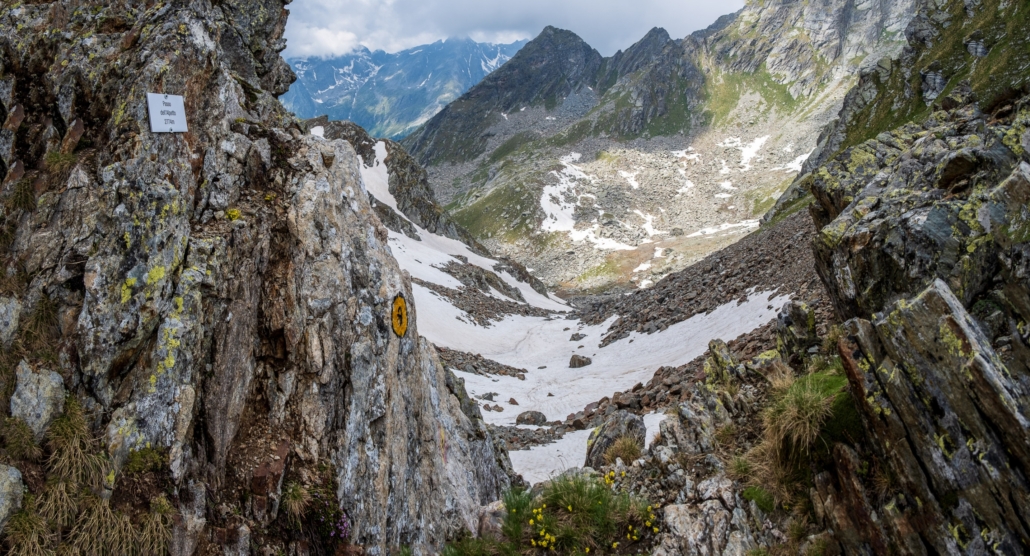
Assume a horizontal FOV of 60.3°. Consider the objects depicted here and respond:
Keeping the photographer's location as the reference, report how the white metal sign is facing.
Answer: facing the viewer

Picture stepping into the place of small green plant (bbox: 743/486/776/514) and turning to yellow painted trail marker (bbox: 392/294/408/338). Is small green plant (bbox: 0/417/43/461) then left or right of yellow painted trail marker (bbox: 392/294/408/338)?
left

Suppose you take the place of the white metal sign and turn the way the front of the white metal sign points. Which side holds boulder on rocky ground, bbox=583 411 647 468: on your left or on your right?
on your left

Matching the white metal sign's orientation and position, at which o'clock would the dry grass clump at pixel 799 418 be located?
The dry grass clump is roughly at 10 o'clock from the white metal sign.

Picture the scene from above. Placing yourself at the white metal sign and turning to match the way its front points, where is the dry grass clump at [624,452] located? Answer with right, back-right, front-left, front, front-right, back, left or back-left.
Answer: left
